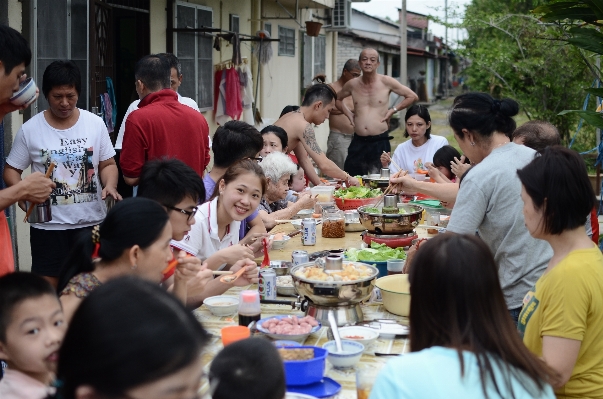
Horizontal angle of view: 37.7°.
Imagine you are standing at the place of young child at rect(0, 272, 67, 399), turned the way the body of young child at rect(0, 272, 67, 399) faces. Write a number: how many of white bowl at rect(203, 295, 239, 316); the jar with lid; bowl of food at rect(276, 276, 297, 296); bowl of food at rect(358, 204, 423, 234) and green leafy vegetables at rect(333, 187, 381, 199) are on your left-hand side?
5

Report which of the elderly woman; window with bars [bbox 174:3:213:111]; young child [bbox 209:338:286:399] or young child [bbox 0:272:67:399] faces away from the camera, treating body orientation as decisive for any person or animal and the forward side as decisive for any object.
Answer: young child [bbox 209:338:286:399]

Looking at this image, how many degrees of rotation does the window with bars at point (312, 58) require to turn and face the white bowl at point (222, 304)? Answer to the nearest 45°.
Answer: approximately 45° to its right

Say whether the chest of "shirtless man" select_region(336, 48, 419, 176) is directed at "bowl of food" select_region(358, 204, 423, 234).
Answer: yes

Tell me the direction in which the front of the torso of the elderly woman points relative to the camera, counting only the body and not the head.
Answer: to the viewer's right

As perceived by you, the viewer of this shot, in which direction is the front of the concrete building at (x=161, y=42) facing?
facing the viewer and to the right of the viewer

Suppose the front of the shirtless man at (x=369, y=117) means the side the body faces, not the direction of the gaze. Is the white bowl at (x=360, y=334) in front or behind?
in front

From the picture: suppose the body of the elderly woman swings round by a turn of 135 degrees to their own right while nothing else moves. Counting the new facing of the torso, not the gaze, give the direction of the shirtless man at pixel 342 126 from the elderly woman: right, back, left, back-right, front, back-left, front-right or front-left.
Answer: back-right

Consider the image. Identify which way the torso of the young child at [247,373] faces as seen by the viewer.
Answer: away from the camera

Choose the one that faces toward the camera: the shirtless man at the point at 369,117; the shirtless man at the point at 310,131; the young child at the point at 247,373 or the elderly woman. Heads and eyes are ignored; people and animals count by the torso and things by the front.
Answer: the shirtless man at the point at 369,117

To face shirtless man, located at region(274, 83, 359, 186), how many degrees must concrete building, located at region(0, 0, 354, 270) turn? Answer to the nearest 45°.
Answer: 0° — it already faces them
